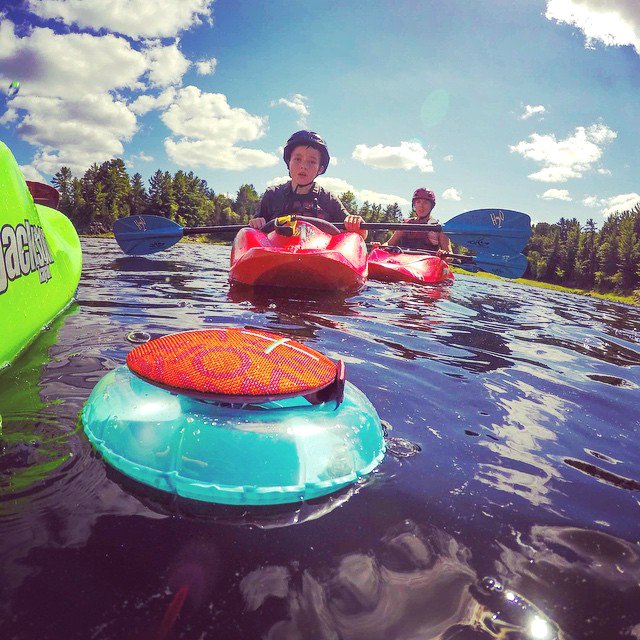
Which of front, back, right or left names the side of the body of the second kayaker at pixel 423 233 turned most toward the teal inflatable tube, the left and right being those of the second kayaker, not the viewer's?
front

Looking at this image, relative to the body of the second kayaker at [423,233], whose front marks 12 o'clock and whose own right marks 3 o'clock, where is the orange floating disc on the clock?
The orange floating disc is roughly at 12 o'clock from the second kayaker.

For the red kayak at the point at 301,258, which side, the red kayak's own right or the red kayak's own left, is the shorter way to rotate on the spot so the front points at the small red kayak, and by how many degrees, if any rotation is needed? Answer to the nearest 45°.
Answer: approximately 135° to the red kayak's own left

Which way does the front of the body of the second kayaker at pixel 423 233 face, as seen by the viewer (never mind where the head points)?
toward the camera

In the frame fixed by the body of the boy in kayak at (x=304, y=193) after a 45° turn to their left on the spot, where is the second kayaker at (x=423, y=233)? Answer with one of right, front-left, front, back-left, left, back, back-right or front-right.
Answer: left

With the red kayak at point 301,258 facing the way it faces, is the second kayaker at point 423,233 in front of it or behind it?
behind

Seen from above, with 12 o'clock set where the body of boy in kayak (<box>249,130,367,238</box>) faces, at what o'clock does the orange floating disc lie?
The orange floating disc is roughly at 12 o'clock from the boy in kayak.

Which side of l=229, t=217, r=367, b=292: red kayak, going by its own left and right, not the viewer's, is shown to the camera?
front

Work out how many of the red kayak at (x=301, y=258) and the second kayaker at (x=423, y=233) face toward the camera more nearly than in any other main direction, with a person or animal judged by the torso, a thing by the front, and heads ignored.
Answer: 2

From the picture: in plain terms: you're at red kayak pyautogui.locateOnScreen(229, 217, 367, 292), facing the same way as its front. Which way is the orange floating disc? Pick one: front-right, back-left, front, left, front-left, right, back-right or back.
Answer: front

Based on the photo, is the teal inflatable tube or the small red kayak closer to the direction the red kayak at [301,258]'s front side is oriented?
the teal inflatable tube
